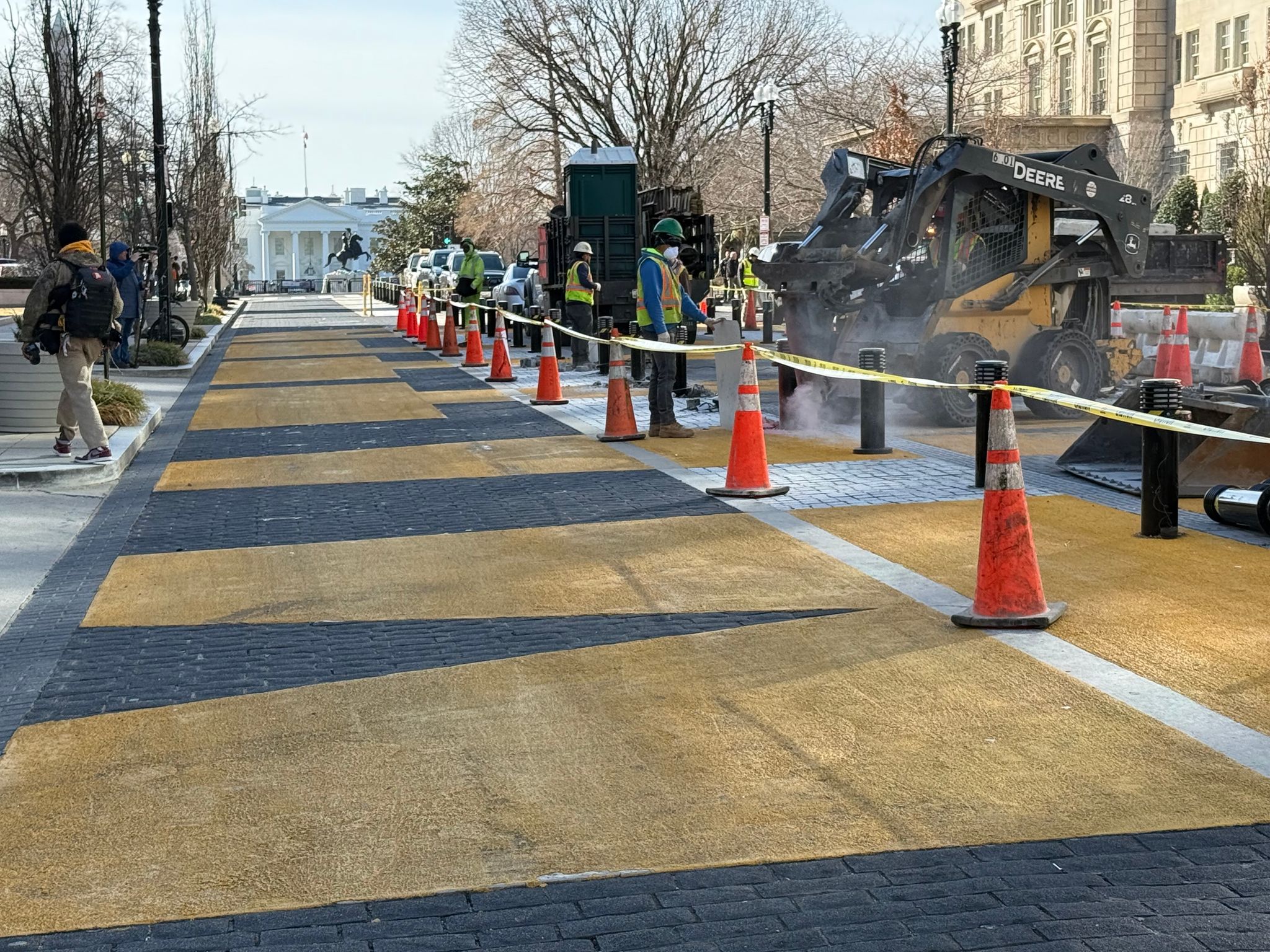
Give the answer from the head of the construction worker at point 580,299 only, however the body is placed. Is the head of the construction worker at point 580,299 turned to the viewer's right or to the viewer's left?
to the viewer's right

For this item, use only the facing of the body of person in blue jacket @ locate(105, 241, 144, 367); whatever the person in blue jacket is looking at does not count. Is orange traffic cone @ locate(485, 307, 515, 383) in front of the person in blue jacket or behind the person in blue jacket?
in front

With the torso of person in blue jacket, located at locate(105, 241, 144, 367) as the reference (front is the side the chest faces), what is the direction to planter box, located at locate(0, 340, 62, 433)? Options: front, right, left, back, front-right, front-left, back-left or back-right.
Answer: right

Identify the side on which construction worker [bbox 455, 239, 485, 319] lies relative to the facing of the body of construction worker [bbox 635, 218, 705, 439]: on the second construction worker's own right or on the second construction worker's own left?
on the second construction worker's own left

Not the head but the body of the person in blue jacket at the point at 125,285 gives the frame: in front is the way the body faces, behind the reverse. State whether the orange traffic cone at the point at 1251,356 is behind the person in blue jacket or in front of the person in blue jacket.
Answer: in front

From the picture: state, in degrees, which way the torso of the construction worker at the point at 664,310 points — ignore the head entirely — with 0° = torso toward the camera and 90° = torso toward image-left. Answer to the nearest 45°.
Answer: approximately 270°

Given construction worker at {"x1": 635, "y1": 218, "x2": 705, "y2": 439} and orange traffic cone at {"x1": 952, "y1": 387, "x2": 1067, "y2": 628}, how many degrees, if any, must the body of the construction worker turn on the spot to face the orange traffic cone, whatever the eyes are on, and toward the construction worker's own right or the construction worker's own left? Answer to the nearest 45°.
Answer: approximately 90° to the construction worker's own right

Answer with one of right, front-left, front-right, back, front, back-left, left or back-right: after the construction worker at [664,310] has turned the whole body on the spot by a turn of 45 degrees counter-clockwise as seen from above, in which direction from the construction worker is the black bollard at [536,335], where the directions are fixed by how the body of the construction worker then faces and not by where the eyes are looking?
front-left

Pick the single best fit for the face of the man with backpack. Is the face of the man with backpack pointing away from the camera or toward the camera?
away from the camera
